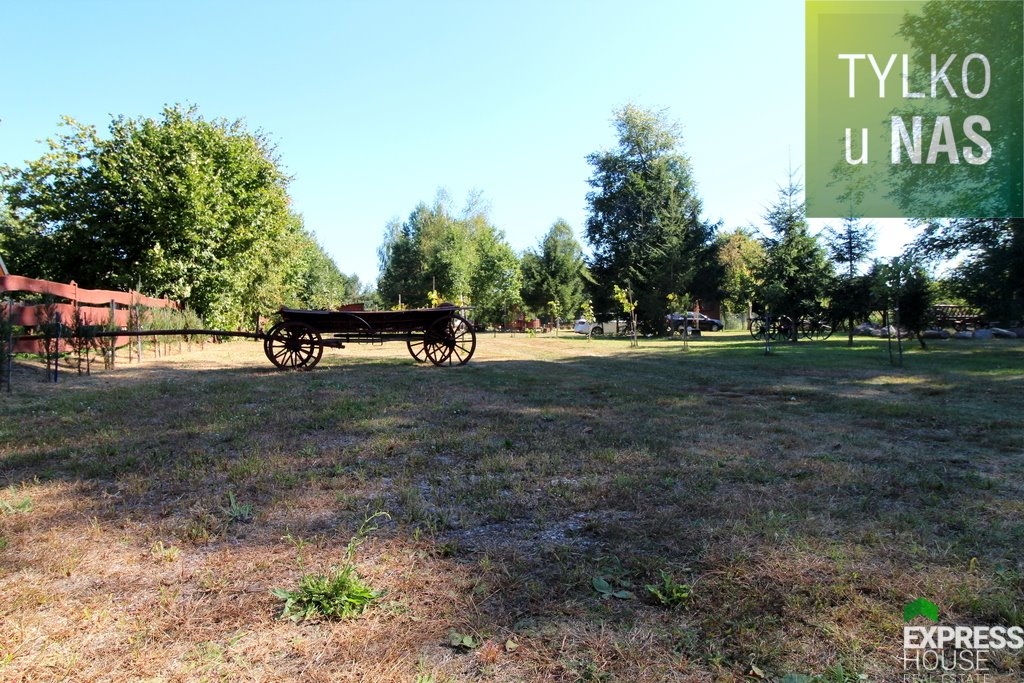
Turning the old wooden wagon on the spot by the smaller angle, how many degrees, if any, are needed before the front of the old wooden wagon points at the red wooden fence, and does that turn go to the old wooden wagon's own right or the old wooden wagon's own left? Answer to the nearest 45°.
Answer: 0° — it already faces it

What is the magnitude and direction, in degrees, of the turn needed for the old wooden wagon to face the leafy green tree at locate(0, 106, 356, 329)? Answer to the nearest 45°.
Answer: approximately 45° to its right

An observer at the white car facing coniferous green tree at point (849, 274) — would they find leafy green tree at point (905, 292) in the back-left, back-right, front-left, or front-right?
front-right

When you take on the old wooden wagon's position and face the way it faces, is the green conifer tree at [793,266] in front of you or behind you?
behind

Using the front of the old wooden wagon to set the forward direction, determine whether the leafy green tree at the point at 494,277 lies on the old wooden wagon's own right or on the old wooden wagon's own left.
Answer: on the old wooden wagon's own right

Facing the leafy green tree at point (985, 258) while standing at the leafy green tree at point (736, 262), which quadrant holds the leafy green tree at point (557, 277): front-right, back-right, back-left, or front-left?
back-right

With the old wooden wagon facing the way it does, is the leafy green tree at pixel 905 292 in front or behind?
behind

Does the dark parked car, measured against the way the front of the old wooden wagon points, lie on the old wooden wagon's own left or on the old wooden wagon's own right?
on the old wooden wagon's own right

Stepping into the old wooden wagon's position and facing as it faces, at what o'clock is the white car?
The white car is roughly at 4 o'clock from the old wooden wagon.

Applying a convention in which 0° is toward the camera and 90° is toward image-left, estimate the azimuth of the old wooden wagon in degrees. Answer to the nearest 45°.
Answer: approximately 90°

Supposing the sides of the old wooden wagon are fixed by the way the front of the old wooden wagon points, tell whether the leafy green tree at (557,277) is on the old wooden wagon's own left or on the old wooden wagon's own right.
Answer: on the old wooden wagon's own right

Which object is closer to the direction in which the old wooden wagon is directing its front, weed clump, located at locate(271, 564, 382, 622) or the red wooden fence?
the red wooden fence

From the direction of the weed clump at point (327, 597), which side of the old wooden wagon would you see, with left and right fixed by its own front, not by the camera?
left

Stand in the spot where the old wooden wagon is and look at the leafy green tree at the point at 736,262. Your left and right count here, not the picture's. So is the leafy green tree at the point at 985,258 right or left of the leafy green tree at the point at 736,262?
right
